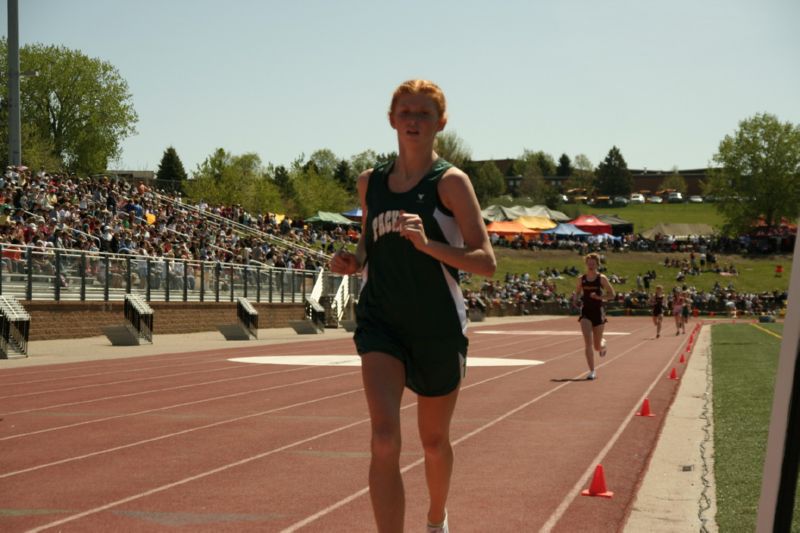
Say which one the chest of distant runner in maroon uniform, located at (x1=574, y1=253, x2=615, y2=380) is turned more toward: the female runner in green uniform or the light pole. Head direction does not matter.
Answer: the female runner in green uniform

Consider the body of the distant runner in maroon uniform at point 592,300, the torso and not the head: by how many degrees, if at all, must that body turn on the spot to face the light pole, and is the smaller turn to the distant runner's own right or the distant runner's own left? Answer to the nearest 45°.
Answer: approximately 135° to the distant runner's own right

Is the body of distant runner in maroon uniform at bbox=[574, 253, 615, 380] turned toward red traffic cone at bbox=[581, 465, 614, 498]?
yes

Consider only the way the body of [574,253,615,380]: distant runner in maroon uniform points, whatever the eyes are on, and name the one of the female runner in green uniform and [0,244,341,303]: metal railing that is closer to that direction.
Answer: the female runner in green uniform

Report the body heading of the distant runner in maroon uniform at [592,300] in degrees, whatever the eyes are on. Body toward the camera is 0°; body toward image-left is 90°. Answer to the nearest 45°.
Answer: approximately 0°

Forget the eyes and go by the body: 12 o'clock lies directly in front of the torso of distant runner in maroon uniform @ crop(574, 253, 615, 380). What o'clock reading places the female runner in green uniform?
The female runner in green uniform is roughly at 12 o'clock from the distant runner in maroon uniform.

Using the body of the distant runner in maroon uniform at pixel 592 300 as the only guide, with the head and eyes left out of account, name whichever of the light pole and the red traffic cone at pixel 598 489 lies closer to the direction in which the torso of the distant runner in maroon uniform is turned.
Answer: the red traffic cone

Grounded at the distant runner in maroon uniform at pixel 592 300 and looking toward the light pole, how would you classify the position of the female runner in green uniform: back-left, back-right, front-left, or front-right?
back-left

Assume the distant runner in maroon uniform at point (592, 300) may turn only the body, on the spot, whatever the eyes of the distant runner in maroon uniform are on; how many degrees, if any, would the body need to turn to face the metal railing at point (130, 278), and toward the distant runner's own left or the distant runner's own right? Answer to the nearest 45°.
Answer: approximately 135° to the distant runner's own right
